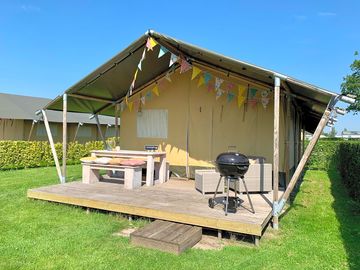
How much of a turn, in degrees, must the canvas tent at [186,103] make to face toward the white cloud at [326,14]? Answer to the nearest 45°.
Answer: approximately 180°

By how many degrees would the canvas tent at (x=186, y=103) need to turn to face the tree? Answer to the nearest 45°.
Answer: approximately 180°

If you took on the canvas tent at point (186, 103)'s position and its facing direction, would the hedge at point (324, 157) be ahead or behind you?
behind

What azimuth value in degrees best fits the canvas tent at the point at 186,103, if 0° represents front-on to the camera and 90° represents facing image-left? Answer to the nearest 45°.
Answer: approximately 45°

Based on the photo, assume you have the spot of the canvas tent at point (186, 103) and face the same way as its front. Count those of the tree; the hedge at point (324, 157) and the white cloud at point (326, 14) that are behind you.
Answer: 3

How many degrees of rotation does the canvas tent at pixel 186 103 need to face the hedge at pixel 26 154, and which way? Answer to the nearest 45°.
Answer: approximately 90° to its right

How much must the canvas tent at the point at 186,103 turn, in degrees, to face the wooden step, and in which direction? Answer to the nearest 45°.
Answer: approximately 45° to its left
